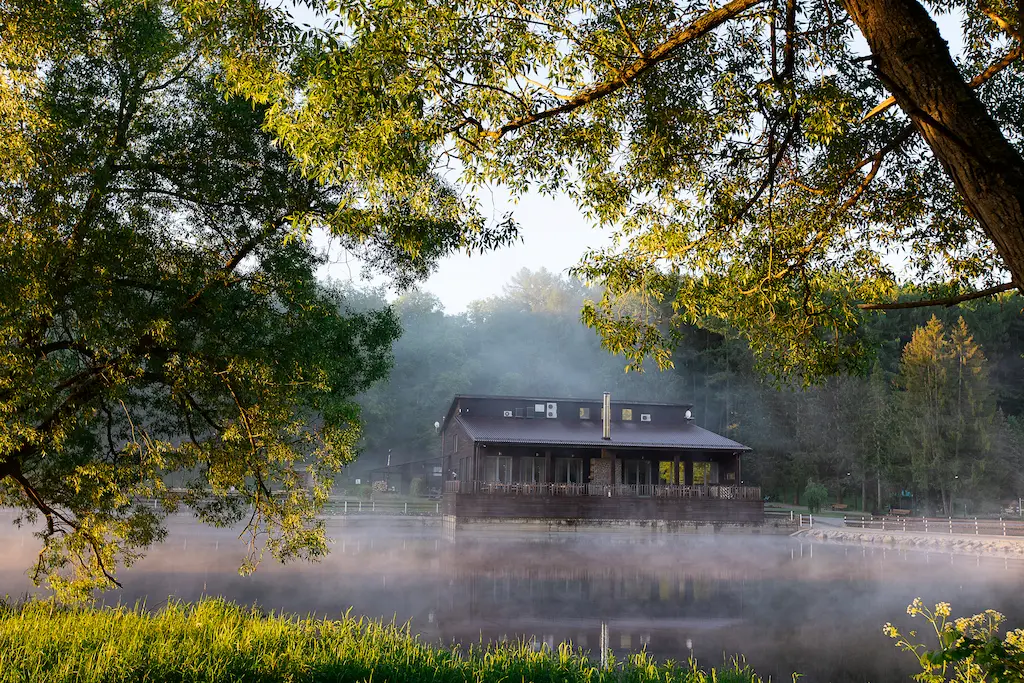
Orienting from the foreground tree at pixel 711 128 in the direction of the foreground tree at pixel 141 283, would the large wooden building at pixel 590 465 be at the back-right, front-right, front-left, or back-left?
front-right

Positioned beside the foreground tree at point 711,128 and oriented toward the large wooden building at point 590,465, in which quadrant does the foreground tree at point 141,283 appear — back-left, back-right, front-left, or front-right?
front-left

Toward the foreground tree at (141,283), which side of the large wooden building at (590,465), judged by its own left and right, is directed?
front

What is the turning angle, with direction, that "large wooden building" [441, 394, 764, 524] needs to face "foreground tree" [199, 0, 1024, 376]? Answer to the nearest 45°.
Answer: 0° — it already faces it

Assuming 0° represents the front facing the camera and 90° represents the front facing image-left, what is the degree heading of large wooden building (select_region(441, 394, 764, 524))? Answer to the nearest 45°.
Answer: approximately 0°
